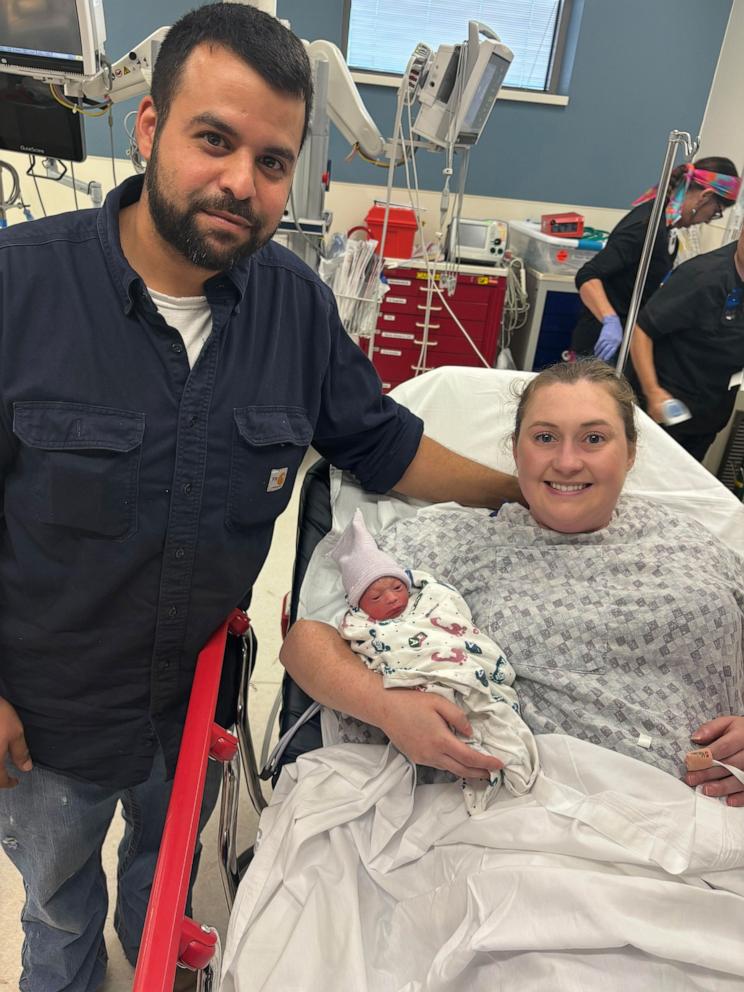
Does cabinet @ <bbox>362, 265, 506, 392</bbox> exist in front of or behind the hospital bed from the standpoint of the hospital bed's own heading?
behind

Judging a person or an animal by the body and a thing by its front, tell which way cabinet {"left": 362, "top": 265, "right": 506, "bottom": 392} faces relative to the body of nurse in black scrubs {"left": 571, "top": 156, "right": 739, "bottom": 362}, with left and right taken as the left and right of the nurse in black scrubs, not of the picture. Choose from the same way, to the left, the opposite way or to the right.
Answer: to the right

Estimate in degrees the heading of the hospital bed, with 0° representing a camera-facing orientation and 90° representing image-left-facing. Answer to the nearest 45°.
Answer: approximately 0°

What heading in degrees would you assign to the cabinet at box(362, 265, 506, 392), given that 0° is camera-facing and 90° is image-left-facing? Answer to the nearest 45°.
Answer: approximately 0°

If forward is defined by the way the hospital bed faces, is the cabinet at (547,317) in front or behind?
behind

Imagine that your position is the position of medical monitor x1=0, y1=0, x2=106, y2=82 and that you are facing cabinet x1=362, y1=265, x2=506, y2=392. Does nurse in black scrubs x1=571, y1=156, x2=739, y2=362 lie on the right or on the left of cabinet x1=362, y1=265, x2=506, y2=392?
right

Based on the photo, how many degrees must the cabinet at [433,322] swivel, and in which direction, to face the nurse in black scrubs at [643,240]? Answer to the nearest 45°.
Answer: approximately 45° to its left
